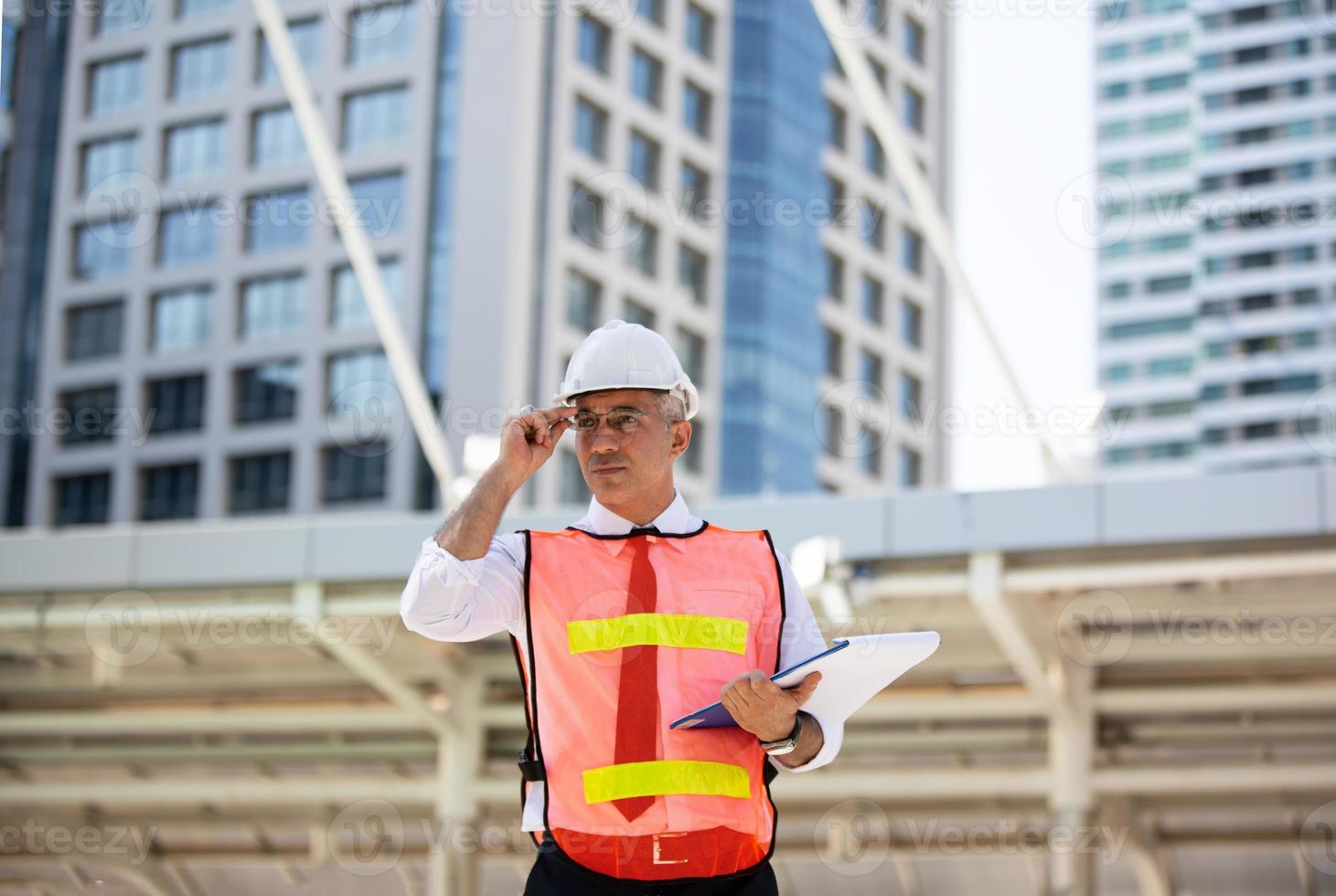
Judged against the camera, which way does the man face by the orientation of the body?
toward the camera
